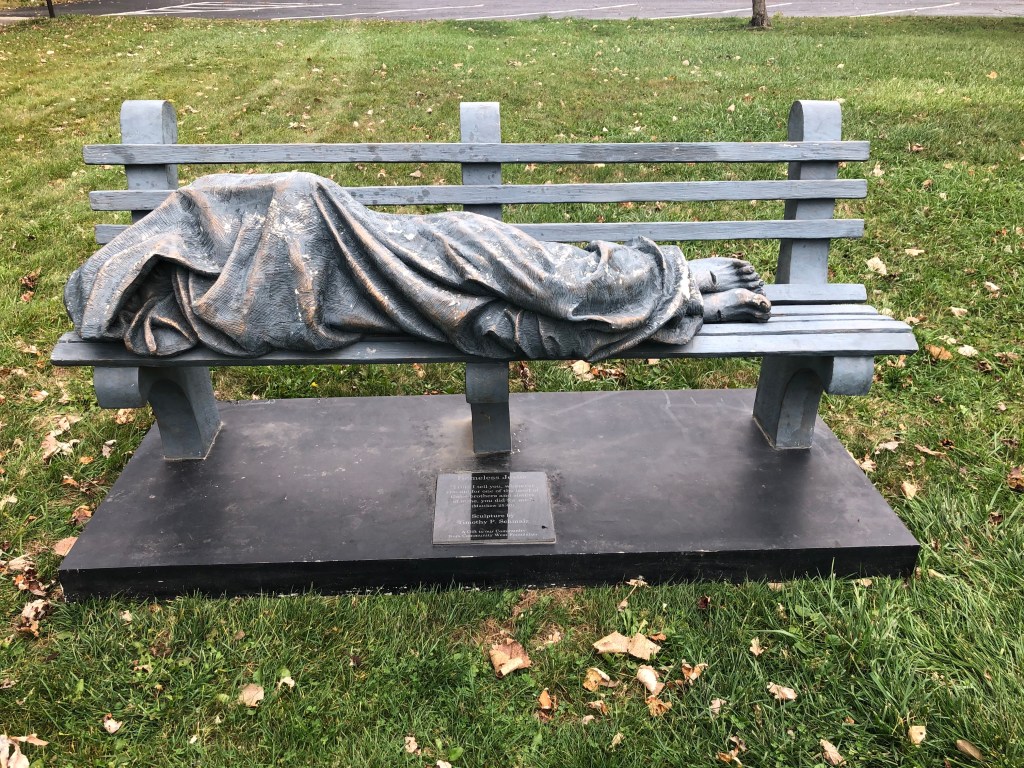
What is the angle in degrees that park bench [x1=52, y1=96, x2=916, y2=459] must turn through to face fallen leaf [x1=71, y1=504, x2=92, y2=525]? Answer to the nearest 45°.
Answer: approximately 90° to its right

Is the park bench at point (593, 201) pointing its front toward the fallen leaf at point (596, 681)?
yes

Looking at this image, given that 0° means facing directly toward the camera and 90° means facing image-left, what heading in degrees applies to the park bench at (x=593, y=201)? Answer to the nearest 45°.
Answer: approximately 0°

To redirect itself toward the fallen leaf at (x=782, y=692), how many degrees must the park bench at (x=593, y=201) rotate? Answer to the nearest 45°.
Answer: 0° — it already faces it

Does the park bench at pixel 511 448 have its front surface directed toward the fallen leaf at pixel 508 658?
yes

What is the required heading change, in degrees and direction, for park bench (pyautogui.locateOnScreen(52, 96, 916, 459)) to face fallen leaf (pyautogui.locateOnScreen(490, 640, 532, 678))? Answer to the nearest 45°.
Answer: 0° — it already faces it

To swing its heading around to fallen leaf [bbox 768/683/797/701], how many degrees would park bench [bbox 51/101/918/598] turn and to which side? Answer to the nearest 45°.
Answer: approximately 45° to its left

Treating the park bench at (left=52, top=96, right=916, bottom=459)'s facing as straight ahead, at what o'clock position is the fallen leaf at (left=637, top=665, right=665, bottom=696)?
The fallen leaf is roughly at 12 o'clock from the park bench.

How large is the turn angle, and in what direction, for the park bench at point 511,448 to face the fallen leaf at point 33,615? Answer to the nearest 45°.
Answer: approximately 90° to its right

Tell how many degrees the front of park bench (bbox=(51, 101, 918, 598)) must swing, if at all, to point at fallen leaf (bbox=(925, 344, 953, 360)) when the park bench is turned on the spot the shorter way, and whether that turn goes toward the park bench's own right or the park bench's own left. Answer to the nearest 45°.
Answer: approximately 135° to the park bench's own left
